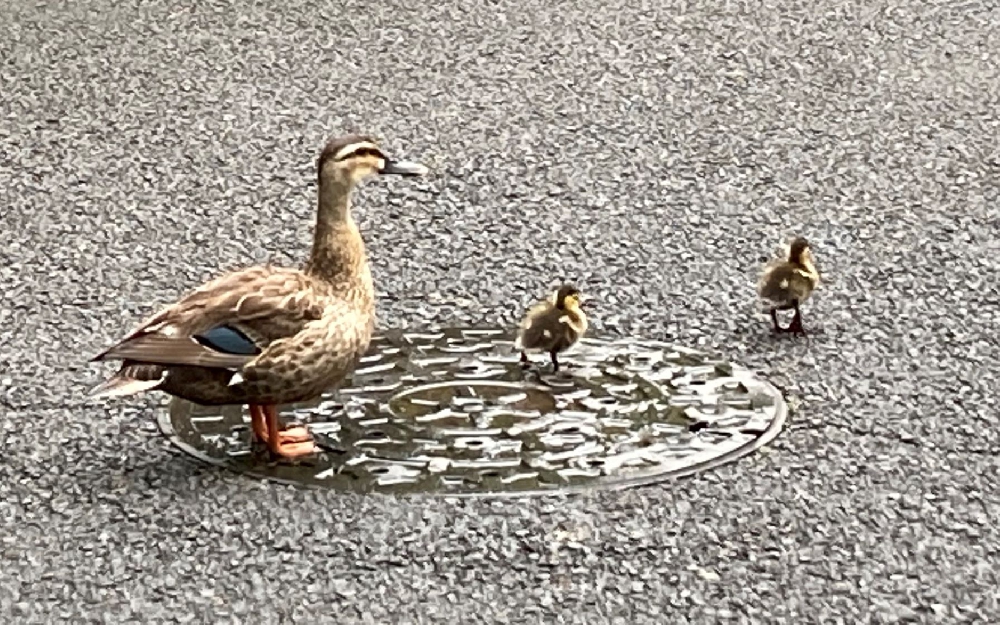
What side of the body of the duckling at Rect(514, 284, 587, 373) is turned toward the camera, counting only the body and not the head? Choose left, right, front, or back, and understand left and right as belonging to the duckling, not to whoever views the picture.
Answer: right
